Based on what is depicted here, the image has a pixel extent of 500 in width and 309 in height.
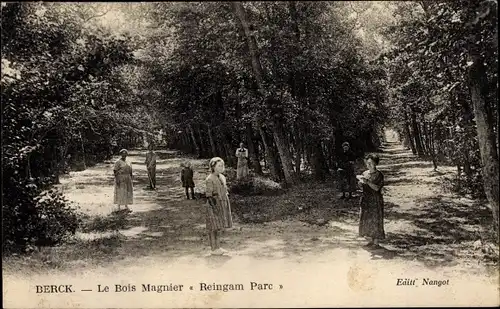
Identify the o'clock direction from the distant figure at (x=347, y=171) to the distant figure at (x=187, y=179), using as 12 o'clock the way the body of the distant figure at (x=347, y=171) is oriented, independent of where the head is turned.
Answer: the distant figure at (x=187, y=179) is roughly at 2 o'clock from the distant figure at (x=347, y=171).

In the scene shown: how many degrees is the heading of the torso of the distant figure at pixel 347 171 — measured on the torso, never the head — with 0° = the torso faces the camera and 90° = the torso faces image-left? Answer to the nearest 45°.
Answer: approximately 0°

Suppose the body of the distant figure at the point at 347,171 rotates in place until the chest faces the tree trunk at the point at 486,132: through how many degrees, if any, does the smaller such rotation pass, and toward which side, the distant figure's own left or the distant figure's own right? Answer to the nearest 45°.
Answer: approximately 45° to the distant figure's own left

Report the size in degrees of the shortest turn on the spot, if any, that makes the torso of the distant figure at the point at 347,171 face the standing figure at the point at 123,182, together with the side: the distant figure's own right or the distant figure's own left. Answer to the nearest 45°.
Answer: approximately 45° to the distant figure's own right

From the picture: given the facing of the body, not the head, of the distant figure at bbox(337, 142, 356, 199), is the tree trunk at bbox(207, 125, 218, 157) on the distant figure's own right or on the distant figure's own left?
on the distant figure's own right

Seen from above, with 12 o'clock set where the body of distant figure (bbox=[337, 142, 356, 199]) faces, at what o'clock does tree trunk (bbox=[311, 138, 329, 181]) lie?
The tree trunk is roughly at 5 o'clock from the distant figure.

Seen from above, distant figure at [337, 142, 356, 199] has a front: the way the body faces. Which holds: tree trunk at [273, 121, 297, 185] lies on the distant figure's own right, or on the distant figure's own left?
on the distant figure's own right

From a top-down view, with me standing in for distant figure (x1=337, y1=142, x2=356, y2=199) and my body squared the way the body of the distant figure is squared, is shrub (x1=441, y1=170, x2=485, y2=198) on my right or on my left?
on my left

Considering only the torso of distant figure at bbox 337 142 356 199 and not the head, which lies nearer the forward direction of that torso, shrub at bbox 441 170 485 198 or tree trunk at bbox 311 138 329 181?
the shrub
